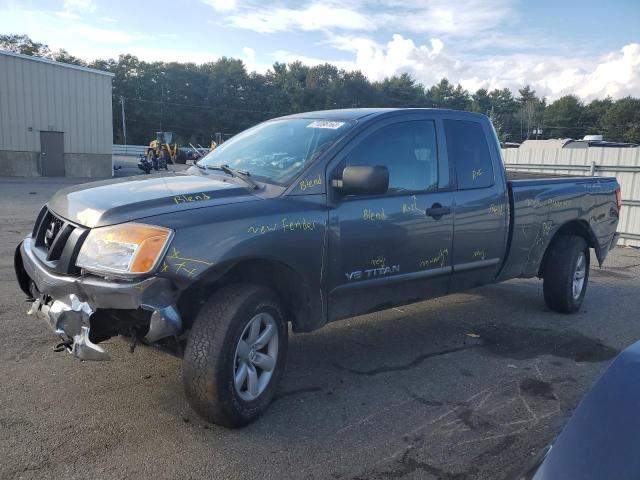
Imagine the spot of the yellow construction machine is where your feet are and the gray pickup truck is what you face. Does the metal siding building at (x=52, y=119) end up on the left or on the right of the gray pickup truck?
right

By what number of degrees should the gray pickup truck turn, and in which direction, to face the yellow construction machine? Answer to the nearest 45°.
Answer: approximately 135° to its right

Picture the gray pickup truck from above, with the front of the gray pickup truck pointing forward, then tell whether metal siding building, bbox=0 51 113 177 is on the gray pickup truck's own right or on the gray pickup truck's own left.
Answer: on the gray pickup truck's own right

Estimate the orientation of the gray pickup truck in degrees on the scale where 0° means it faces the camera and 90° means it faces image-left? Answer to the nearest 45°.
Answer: approximately 45°
